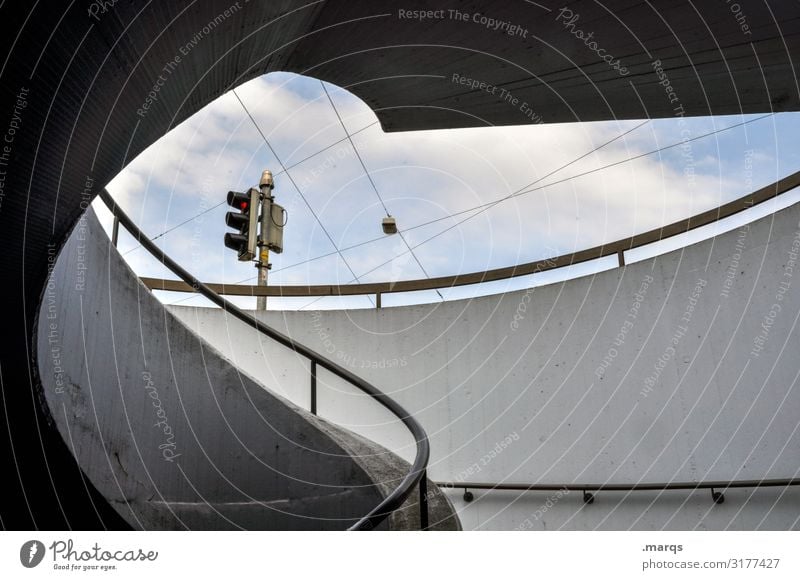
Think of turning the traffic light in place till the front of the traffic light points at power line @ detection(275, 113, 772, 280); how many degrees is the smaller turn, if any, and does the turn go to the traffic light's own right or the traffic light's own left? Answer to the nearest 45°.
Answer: approximately 135° to the traffic light's own left

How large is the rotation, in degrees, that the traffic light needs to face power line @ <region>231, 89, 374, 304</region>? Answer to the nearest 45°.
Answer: approximately 180°

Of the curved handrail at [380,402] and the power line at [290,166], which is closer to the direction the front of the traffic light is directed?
the curved handrail

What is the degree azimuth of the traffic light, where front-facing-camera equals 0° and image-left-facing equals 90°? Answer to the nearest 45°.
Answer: approximately 45°

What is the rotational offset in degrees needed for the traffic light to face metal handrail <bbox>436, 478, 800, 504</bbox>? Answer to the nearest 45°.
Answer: approximately 90° to its left

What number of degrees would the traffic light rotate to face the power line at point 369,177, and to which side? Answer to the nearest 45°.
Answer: approximately 135° to its left
